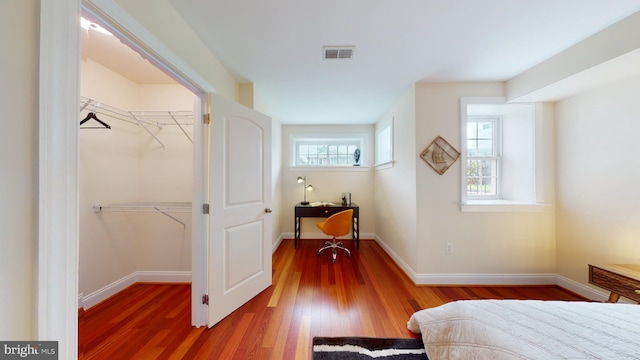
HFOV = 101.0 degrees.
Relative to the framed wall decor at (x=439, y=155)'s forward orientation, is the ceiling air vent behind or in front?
in front

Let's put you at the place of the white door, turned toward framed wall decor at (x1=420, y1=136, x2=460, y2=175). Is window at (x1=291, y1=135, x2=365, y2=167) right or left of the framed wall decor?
left

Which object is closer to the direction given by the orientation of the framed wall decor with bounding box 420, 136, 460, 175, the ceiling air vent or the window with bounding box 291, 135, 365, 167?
the ceiling air vent

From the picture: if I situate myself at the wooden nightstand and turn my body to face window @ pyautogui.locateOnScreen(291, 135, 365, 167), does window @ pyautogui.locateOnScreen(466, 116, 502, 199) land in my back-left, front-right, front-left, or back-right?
front-right

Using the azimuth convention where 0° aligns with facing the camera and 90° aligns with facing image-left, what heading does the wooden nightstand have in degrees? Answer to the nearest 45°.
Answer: approximately 45°

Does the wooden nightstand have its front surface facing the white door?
yes

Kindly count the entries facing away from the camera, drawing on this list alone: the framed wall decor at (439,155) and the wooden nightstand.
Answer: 0

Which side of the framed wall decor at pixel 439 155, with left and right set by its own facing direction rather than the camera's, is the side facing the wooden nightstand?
left

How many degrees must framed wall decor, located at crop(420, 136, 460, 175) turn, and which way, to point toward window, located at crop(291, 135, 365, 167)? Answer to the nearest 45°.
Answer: approximately 135° to its right

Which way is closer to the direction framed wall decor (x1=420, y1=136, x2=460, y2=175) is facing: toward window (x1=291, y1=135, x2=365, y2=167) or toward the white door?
the white door

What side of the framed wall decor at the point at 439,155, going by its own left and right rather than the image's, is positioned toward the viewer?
front

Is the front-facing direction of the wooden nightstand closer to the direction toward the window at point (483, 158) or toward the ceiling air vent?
the ceiling air vent

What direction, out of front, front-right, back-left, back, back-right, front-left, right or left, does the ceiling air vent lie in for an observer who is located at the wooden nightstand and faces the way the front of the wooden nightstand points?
front

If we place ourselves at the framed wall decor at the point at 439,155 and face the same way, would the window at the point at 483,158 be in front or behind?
behind

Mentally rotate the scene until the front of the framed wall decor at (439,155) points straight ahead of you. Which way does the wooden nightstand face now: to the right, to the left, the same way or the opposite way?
to the right
